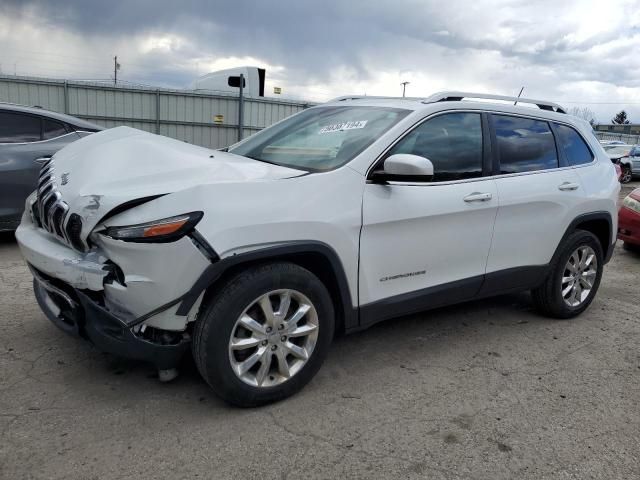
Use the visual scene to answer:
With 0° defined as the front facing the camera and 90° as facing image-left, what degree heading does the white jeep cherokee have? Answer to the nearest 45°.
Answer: approximately 45°

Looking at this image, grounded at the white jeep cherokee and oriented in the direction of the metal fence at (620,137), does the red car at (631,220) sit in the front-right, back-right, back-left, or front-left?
front-right

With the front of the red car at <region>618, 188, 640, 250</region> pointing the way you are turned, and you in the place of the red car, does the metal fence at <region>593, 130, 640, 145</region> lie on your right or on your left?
on your right

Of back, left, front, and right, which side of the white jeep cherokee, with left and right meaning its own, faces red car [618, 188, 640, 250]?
back

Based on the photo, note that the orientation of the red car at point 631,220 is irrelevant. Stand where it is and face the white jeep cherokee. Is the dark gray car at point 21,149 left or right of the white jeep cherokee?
right

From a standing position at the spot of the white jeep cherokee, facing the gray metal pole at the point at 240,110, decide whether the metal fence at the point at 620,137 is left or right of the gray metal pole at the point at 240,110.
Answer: right
